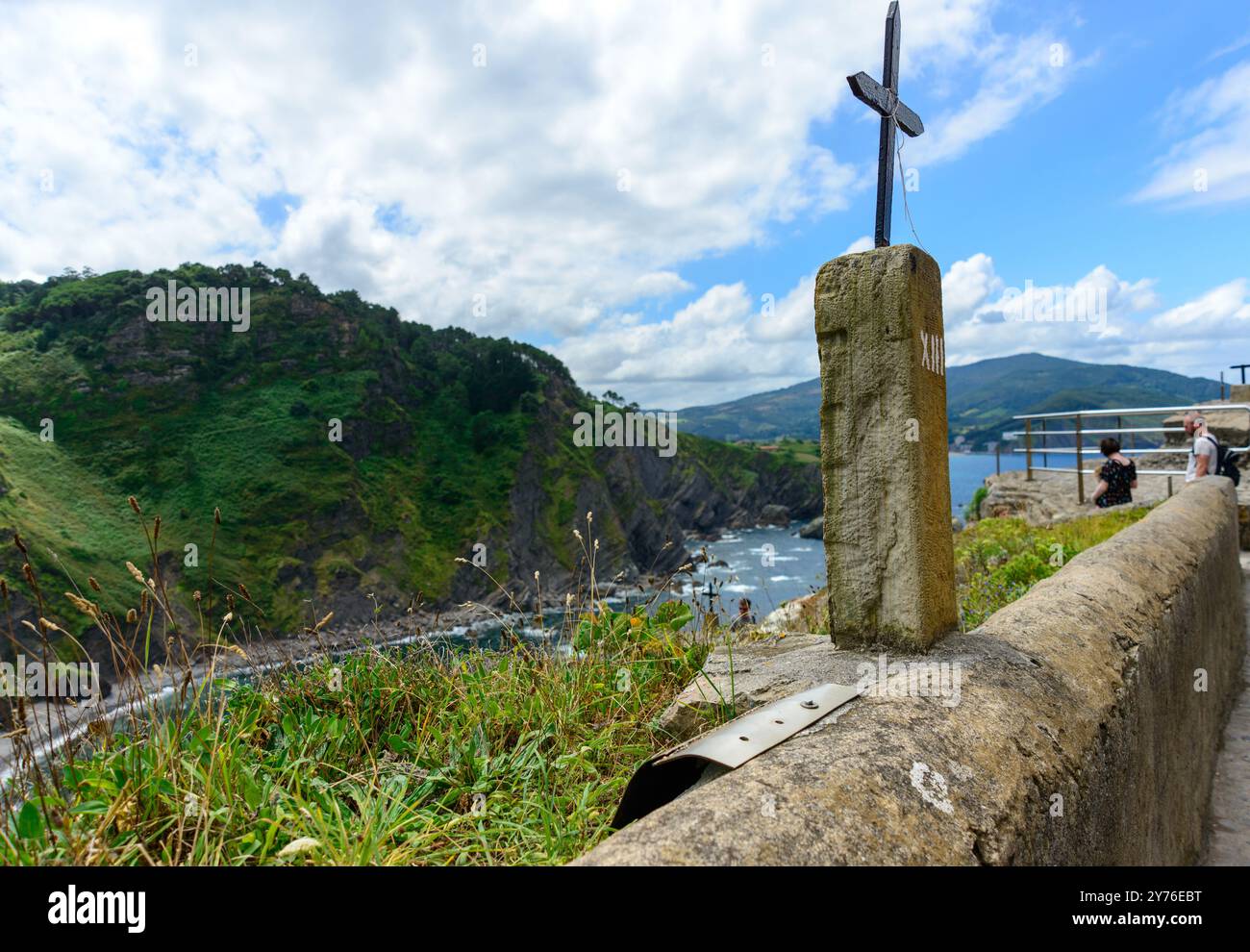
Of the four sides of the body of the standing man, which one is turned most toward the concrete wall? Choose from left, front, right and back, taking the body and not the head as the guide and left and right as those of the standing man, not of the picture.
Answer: left

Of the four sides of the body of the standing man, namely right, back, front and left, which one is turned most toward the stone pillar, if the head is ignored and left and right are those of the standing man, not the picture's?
left

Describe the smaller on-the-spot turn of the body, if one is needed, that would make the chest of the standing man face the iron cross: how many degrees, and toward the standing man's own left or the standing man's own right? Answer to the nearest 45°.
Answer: approximately 90° to the standing man's own left

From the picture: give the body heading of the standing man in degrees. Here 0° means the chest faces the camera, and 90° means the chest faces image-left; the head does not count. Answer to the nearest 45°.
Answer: approximately 90°
